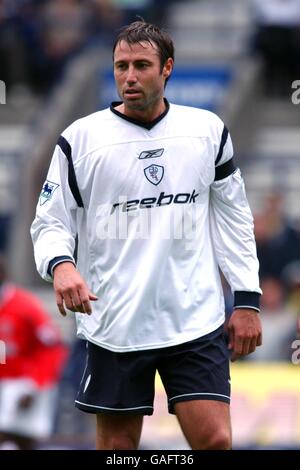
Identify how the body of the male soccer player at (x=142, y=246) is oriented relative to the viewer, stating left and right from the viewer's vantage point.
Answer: facing the viewer

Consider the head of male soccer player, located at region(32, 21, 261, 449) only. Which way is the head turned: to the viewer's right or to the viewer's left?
to the viewer's left

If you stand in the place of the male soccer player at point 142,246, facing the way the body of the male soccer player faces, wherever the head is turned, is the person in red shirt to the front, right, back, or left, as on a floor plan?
back
